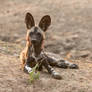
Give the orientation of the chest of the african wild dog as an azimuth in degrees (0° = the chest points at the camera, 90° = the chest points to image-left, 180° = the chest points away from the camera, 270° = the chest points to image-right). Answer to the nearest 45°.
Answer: approximately 0°
